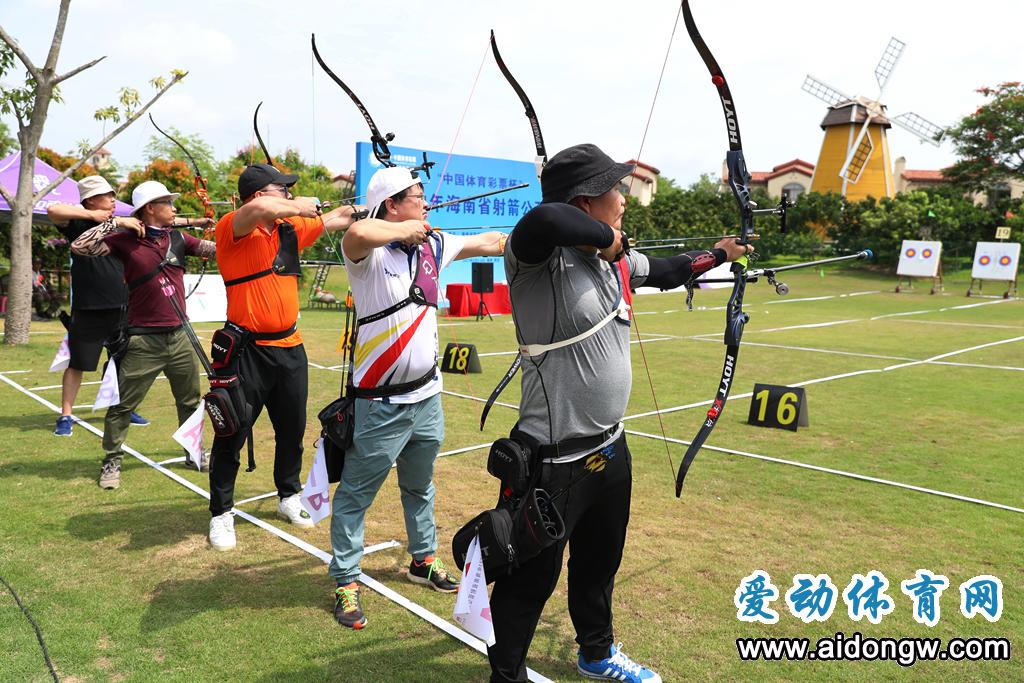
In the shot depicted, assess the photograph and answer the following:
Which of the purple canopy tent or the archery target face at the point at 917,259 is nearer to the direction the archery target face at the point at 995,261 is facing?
the purple canopy tent

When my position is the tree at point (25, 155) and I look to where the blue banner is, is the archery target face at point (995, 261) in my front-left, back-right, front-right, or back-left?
front-right

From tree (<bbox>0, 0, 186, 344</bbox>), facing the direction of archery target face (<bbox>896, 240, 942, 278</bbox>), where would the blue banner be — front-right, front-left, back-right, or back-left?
front-left

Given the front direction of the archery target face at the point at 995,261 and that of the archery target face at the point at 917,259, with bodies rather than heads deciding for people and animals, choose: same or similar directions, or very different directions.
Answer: same or similar directions

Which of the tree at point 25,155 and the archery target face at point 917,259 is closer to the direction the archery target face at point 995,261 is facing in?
the tree

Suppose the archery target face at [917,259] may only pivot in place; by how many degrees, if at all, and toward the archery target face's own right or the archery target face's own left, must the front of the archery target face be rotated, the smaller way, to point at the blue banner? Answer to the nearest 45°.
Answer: approximately 45° to the archery target face's own right

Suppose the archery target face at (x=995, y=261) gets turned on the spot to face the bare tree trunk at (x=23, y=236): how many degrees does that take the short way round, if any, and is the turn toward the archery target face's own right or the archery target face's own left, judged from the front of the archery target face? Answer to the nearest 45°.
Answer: approximately 45° to the archery target face's own right

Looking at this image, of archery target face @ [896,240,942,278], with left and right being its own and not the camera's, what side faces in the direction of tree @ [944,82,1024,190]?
back

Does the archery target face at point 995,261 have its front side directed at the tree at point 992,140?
no

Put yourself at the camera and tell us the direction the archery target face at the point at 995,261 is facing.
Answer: facing the viewer

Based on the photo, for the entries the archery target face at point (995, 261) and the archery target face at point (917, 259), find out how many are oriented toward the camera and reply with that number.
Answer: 2

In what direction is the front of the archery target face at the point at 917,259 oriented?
toward the camera

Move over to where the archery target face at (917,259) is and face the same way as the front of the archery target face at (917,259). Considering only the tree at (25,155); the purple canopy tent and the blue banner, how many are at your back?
0

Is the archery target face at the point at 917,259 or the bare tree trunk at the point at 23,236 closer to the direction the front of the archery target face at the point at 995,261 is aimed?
the bare tree trunk
